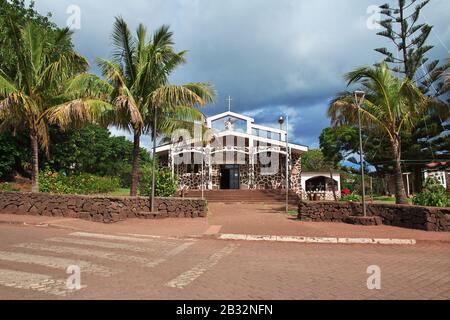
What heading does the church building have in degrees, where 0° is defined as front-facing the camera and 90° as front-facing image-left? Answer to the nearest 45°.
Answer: approximately 0°

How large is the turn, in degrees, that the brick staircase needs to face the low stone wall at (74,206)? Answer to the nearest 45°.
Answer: approximately 45° to its right

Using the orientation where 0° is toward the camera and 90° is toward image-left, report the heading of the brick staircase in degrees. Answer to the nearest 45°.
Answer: approximately 0°

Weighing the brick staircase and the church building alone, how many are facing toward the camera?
2

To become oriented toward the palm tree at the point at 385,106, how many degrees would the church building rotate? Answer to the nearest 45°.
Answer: approximately 45° to its left

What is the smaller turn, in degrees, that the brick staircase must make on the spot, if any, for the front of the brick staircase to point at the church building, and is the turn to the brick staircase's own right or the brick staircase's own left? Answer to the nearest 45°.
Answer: approximately 180°
